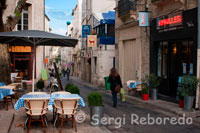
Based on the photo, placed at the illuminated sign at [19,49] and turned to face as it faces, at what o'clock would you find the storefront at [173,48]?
The storefront is roughly at 11 o'clock from the illuminated sign.

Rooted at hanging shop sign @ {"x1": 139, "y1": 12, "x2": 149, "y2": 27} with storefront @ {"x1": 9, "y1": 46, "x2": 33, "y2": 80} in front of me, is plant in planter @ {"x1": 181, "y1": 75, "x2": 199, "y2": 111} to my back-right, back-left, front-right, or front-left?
back-left

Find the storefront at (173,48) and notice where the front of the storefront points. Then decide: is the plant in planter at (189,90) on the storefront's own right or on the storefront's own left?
on the storefront's own left

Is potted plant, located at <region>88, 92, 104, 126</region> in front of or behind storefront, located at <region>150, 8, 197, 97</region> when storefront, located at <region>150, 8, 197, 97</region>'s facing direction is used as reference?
in front

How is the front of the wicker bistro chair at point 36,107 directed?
away from the camera

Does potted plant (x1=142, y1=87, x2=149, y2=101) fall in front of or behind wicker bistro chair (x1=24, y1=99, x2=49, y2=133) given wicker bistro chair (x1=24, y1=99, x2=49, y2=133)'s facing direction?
in front

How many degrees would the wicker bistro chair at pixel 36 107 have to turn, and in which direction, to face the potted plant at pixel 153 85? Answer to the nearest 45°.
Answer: approximately 45° to its right

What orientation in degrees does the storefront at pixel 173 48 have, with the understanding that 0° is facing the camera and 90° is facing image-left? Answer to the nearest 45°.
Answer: approximately 45°

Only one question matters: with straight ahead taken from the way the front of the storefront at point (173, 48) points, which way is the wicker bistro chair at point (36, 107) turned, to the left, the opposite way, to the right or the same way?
to the right

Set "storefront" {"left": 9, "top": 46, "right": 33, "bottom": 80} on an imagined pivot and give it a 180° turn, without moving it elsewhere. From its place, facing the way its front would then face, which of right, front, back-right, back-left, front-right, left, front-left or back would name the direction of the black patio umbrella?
back

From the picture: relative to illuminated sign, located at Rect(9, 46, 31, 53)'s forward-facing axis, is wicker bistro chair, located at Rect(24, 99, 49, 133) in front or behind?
in front

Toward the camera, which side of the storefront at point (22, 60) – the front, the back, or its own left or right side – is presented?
front
